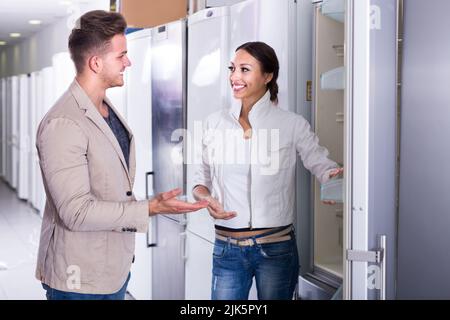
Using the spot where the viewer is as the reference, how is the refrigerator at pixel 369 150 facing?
facing the viewer and to the left of the viewer

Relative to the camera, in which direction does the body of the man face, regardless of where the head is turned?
to the viewer's right

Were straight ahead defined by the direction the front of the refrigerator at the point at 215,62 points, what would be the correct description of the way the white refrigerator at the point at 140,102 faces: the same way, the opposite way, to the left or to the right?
the same way

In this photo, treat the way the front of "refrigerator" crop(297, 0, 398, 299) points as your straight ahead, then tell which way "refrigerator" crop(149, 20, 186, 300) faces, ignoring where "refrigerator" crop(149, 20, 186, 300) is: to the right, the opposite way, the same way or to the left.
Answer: the same way

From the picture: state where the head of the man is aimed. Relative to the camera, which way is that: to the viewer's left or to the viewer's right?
to the viewer's right

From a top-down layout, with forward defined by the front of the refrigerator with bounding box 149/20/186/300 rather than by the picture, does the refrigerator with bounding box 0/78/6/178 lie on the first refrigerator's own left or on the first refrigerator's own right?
on the first refrigerator's own right

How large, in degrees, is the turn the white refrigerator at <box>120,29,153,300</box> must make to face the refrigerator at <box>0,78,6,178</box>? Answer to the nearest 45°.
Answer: approximately 90° to its right

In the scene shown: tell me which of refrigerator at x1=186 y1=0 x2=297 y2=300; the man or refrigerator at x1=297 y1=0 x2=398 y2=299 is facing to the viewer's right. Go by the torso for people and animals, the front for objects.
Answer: the man

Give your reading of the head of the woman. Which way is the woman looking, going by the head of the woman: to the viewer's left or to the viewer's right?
to the viewer's left

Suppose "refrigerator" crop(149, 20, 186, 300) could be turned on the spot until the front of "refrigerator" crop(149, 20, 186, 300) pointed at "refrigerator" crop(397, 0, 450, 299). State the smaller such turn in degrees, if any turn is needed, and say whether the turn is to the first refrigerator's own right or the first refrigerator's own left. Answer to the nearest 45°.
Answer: approximately 90° to the first refrigerator's own left
